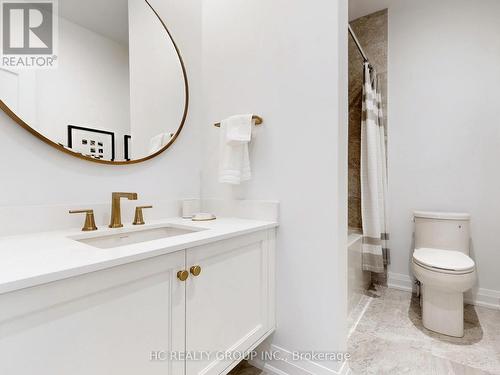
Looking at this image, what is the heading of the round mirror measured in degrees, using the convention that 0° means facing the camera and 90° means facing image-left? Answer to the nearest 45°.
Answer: approximately 315°

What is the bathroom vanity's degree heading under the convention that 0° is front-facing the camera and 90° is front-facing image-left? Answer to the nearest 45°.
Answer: approximately 315°

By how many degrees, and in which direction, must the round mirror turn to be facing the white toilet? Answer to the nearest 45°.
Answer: approximately 45° to its left
